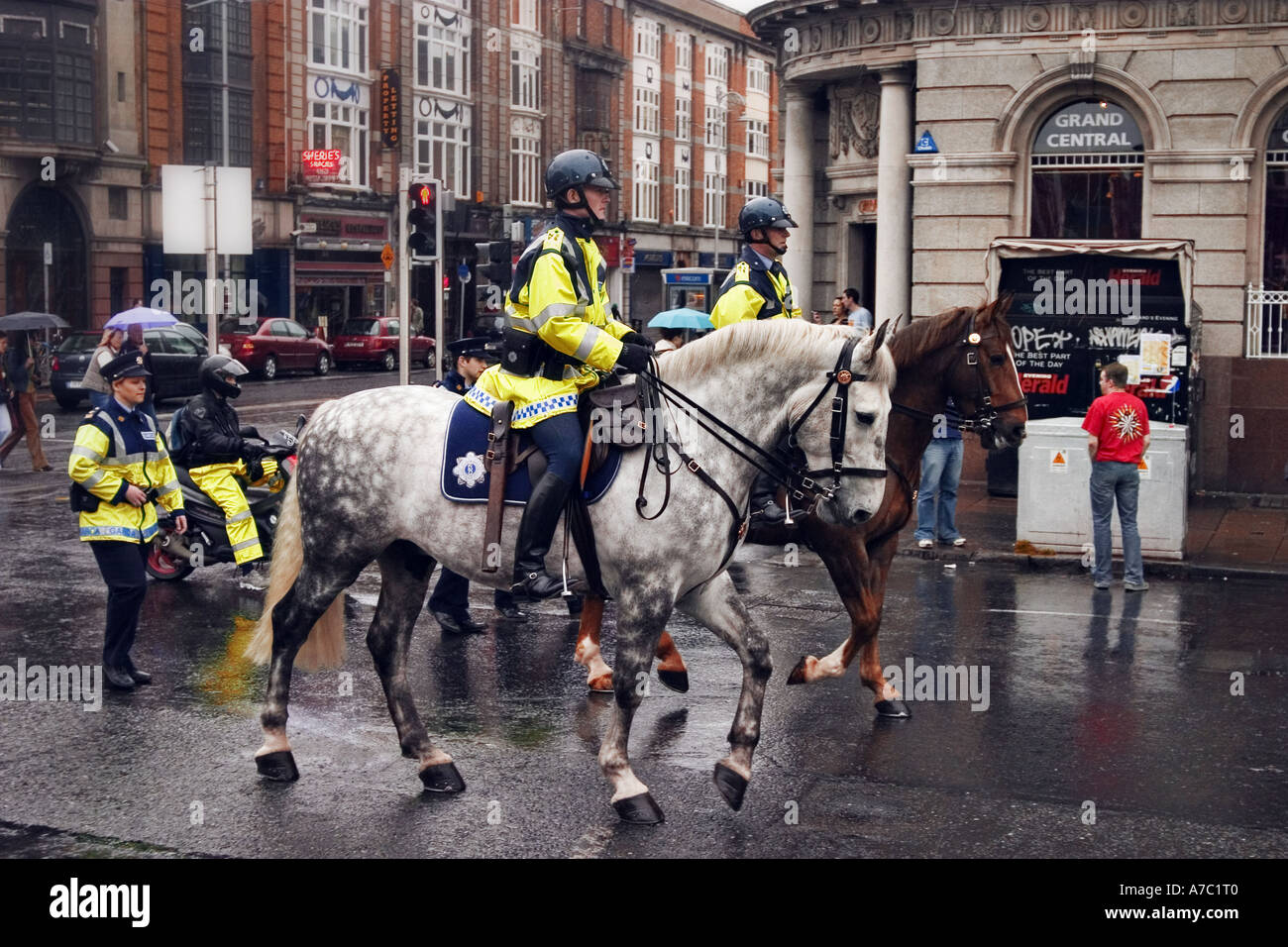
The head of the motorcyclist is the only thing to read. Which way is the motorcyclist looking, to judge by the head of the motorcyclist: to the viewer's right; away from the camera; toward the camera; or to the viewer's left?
to the viewer's right

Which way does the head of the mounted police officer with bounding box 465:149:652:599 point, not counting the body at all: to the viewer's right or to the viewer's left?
to the viewer's right

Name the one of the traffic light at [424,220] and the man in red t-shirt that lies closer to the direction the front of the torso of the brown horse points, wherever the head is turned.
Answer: the man in red t-shirt

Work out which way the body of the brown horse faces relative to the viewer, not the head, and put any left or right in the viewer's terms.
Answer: facing to the right of the viewer

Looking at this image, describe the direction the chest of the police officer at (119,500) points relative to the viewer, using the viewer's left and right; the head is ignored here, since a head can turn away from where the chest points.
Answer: facing the viewer and to the right of the viewer

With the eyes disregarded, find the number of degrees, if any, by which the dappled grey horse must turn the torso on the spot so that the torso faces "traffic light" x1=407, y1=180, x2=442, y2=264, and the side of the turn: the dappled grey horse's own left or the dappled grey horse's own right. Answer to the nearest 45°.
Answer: approximately 90° to the dappled grey horse's own left

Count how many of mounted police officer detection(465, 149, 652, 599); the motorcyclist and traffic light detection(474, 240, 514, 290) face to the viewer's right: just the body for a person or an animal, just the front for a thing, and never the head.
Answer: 2

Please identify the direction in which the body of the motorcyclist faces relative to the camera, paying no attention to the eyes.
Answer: to the viewer's right

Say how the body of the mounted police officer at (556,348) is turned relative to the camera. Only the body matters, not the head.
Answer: to the viewer's right

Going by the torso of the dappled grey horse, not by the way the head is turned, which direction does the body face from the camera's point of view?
to the viewer's right

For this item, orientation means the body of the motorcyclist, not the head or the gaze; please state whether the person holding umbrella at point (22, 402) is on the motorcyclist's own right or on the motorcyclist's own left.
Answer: on the motorcyclist's own left
